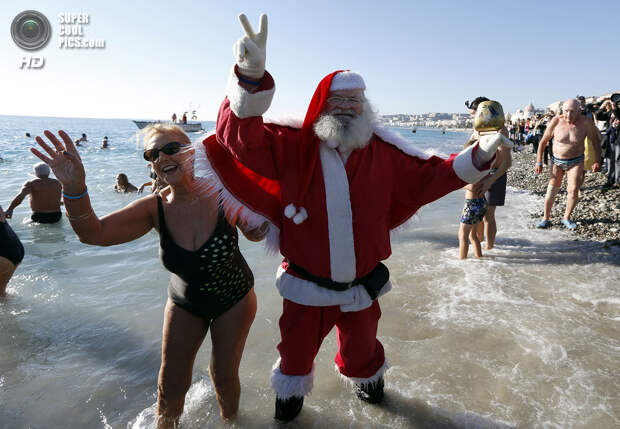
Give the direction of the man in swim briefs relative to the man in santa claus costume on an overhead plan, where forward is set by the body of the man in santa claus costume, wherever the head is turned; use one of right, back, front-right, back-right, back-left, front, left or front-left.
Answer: back-left

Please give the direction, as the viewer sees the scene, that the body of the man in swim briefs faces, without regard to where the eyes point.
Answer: toward the camera

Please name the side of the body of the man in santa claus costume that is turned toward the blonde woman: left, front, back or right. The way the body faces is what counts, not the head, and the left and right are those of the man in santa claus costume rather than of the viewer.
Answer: right

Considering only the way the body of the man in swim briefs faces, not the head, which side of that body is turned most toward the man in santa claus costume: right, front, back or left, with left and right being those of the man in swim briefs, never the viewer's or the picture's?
front

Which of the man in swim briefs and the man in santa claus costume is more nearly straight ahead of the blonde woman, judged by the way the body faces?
the man in santa claus costume

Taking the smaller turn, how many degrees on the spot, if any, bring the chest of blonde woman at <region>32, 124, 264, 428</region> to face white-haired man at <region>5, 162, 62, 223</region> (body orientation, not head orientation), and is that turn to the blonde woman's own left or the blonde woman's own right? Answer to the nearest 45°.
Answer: approximately 180°

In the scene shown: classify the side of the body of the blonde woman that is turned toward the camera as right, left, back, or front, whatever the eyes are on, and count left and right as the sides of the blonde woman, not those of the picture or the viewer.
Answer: front

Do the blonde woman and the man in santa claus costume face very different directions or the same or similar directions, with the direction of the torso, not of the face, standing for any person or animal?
same or similar directions

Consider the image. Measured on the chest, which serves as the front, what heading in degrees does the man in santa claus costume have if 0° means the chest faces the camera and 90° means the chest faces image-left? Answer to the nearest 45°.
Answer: approximately 0°
